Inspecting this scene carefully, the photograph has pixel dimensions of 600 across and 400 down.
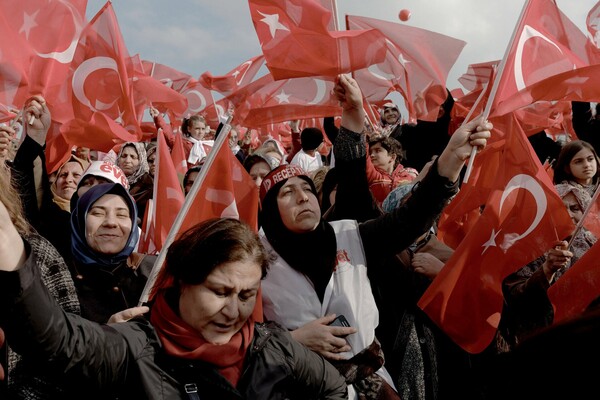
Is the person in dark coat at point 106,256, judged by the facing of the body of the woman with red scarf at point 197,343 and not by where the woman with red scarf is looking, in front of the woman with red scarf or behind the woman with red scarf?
behind

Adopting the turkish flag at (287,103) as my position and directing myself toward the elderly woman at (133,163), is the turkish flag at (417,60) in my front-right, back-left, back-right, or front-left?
back-right

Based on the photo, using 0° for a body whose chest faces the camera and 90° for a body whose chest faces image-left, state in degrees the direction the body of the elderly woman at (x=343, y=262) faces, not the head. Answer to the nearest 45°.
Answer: approximately 315°

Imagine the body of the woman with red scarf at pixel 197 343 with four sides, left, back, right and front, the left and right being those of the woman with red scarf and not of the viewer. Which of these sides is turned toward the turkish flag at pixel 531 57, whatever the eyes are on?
left

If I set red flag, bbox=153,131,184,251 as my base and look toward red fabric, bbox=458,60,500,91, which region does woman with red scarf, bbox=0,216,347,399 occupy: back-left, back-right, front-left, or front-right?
back-right
